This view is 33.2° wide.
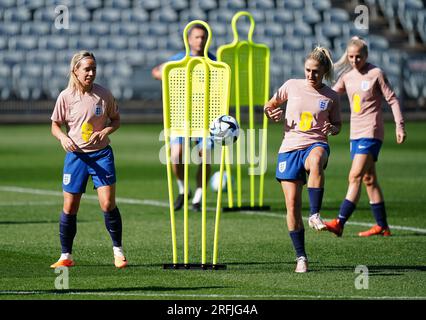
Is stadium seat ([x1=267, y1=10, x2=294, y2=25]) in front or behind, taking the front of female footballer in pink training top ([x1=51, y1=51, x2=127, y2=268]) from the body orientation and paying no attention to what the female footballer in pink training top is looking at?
behind

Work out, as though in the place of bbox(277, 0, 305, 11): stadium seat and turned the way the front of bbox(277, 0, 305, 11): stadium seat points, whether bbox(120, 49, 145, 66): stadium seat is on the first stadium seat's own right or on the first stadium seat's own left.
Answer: on the first stadium seat's own right

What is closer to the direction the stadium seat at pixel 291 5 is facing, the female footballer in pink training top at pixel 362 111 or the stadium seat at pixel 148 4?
the female footballer in pink training top

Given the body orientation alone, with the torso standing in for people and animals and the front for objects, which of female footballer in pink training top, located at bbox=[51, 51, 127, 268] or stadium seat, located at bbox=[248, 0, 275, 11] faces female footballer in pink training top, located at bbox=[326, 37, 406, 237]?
the stadium seat

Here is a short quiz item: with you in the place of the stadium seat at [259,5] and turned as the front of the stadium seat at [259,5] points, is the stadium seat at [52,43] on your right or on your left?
on your right
